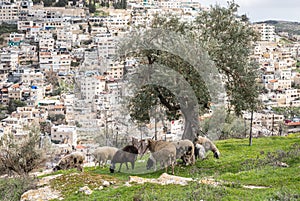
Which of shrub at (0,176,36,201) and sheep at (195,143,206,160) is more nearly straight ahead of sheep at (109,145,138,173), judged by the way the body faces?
the shrub

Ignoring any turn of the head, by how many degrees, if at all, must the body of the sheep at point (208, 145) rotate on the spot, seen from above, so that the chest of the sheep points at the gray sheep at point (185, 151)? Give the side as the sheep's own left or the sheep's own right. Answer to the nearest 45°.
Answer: approximately 135° to the sheep's own right

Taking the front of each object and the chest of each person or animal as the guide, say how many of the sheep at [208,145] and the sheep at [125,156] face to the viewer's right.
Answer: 1

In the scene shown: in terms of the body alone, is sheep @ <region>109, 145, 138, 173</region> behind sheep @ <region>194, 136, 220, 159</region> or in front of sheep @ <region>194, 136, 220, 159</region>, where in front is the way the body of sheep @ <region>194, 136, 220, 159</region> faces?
behind

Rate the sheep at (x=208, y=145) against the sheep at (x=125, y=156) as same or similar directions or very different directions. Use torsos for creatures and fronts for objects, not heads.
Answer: very different directions

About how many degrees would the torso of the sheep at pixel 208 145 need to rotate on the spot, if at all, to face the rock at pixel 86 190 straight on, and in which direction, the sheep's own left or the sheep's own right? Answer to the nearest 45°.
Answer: approximately 135° to the sheep's own right

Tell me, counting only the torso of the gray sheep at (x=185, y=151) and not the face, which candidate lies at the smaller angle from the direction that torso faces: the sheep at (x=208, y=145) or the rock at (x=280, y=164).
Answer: the rock

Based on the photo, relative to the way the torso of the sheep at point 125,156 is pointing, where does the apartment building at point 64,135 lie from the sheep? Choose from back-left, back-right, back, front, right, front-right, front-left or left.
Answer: right

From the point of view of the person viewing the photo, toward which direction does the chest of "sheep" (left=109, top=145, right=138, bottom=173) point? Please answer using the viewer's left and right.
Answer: facing to the left of the viewer

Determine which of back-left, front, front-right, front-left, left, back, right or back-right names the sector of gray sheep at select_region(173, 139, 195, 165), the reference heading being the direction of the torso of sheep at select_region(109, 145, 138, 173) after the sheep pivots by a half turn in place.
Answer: front

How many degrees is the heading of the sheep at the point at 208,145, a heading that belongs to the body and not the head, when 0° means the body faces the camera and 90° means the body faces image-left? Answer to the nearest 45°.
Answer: approximately 270°

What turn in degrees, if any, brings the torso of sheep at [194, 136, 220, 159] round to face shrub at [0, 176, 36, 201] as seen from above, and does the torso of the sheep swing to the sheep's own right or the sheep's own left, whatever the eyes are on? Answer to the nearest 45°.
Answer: approximately 135° to the sheep's own right

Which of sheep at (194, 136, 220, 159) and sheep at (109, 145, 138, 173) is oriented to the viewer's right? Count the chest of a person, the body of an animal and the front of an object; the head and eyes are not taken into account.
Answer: sheep at (194, 136, 220, 159)
